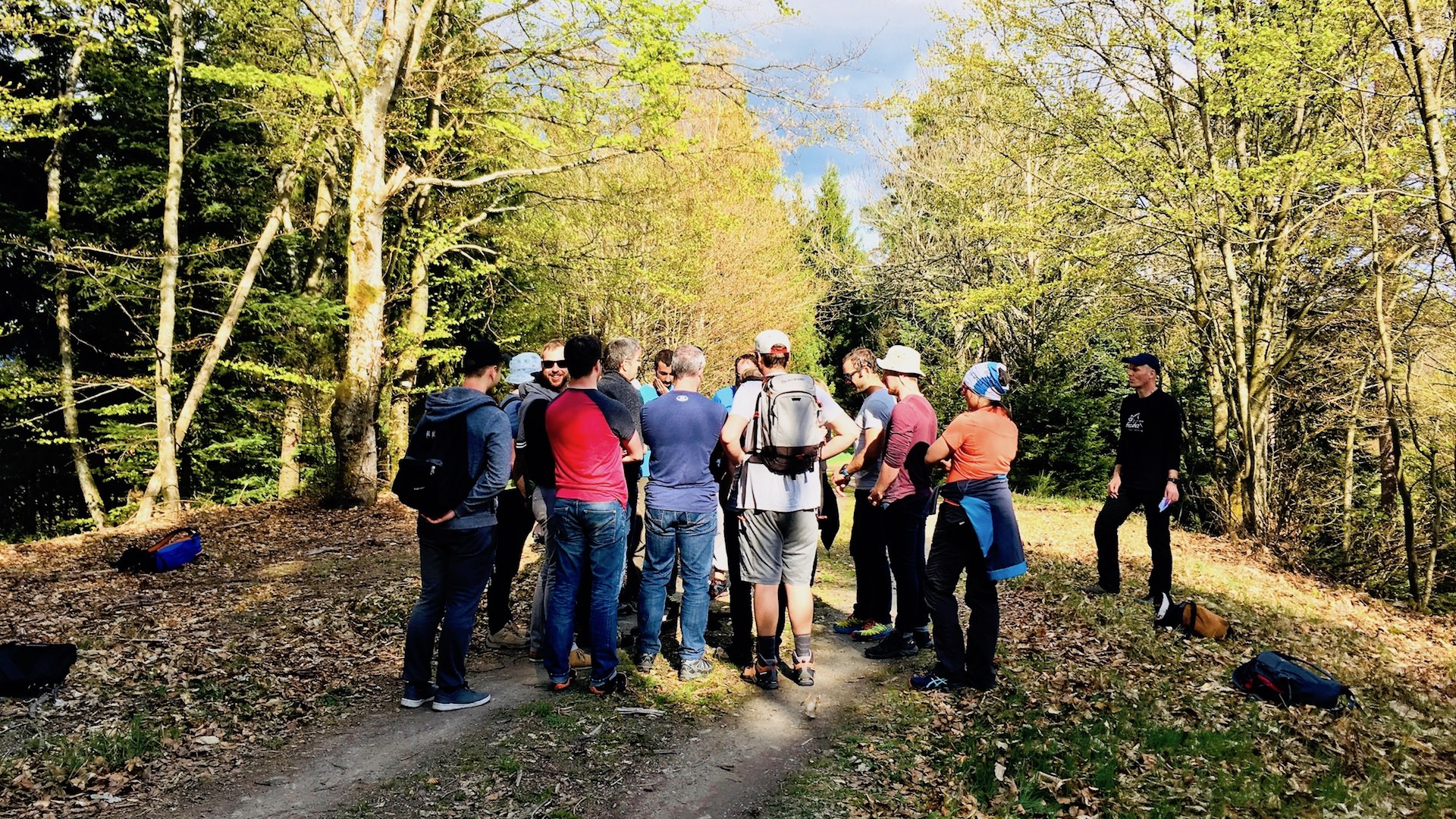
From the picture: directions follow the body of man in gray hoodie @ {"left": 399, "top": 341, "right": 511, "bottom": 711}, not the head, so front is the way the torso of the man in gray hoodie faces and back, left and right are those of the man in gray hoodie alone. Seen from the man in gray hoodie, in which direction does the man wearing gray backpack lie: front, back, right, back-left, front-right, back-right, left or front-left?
front-right

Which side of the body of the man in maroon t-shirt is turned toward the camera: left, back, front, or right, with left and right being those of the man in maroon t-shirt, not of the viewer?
left

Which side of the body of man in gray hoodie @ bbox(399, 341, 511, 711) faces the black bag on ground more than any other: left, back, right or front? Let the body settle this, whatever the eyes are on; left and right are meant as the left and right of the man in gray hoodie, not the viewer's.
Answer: left

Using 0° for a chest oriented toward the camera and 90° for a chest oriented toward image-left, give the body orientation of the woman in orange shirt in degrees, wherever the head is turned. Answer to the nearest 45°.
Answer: approximately 135°

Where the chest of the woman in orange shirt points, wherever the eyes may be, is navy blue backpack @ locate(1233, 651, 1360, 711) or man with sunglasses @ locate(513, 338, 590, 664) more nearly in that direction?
the man with sunglasses

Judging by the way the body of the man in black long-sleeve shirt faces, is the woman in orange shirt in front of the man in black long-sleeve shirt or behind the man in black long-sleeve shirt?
in front

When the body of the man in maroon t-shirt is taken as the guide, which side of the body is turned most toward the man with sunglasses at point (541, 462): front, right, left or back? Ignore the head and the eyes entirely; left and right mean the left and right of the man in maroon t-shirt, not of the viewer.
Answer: front

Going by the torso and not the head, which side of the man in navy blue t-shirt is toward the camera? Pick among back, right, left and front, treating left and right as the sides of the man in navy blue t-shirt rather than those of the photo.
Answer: back

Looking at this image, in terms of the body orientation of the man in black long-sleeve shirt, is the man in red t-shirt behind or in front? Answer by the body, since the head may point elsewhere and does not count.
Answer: in front

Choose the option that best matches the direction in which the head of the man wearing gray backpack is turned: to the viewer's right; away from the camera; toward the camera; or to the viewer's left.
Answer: away from the camera

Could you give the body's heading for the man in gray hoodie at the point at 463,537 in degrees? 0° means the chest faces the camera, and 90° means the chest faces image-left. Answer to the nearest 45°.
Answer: approximately 225°

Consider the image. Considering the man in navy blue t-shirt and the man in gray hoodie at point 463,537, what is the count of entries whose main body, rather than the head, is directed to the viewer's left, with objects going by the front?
0
